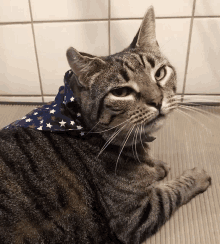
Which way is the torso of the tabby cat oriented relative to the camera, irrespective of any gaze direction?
to the viewer's right
